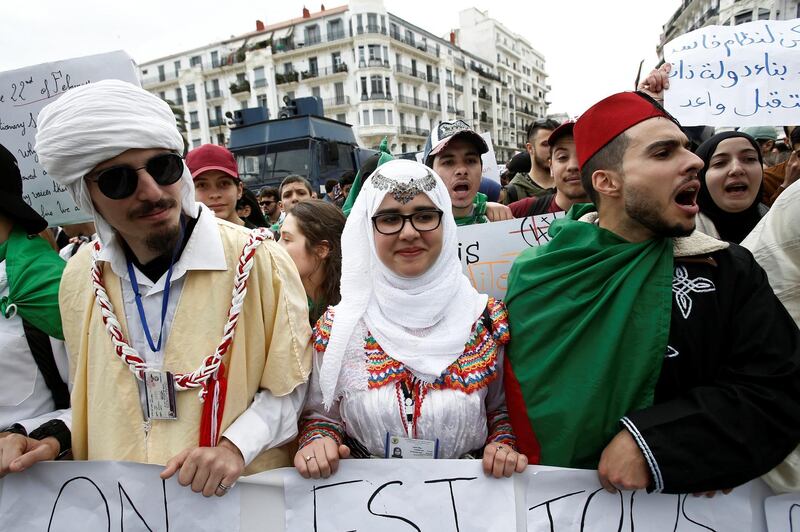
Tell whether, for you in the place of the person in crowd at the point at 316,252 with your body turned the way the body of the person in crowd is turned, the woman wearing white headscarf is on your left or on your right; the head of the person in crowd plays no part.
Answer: on your left

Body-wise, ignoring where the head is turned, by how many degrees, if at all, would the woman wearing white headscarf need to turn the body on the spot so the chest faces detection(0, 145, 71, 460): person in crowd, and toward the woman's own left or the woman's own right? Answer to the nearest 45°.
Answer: approximately 90° to the woman's own right

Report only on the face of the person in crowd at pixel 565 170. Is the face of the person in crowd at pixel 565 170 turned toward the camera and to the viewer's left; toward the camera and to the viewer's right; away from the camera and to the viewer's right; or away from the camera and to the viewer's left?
toward the camera and to the viewer's right

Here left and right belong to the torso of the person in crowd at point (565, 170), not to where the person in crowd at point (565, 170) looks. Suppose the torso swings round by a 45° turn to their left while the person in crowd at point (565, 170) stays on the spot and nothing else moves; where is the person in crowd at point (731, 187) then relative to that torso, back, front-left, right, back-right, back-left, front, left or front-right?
front-left

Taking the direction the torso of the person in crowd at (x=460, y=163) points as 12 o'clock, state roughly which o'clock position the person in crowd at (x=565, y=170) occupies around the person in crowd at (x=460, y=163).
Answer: the person in crowd at (x=565, y=170) is roughly at 9 o'clock from the person in crowd at (x=460, y=163).

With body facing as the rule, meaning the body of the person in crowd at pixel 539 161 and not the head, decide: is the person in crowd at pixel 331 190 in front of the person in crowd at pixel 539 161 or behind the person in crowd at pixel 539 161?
behind

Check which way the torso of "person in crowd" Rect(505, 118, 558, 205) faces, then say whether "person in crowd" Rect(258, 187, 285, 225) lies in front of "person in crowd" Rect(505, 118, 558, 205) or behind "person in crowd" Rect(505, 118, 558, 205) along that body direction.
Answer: behind

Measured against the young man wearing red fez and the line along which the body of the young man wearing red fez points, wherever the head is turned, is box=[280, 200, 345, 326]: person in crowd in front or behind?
behind

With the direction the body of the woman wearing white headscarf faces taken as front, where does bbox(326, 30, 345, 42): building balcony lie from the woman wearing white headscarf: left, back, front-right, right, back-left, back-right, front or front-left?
back

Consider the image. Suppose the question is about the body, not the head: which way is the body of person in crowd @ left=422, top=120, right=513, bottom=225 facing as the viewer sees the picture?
toward the camera

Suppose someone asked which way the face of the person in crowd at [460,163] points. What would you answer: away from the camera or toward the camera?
toward the camera

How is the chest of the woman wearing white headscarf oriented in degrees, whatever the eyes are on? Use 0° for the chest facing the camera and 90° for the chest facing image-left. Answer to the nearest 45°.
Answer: approximately 0°

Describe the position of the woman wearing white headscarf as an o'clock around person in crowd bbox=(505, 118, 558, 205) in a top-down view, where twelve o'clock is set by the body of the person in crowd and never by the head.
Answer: The woman wearing white headscarf is roughly at 2 o'clock from the person in crowd.

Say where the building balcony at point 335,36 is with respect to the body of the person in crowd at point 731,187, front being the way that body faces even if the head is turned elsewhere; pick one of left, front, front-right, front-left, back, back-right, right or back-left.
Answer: back-right

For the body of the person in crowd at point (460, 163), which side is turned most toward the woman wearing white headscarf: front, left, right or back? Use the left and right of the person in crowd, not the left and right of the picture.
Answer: front

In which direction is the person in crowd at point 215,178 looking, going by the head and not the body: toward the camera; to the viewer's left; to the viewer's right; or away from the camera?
toward the camera

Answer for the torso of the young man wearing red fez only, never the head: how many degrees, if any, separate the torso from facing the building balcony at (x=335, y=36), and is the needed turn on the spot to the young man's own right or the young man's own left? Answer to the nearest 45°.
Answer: approximately 180°
